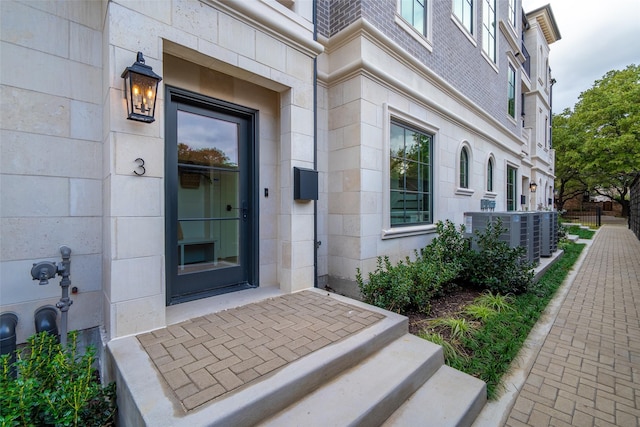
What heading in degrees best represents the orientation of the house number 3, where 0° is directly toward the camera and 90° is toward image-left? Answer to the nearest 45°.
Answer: approximately 0°

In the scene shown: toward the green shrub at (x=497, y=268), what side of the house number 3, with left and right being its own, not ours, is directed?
left

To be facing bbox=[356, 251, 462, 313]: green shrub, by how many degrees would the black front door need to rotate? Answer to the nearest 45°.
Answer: approximately 45° to its left

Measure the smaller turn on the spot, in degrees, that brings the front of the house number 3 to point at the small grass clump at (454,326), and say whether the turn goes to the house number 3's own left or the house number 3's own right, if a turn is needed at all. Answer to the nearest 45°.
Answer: approximately 90° to the house number 3's own left

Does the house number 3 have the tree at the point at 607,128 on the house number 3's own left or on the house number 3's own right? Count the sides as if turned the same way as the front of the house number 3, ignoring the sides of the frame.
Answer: on the house number 3's own left

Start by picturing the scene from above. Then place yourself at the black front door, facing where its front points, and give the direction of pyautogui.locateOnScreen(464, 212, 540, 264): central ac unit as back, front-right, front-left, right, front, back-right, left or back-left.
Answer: front-left

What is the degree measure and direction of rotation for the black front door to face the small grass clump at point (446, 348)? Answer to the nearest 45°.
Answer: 0° — it already faces it

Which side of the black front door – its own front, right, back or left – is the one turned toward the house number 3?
right

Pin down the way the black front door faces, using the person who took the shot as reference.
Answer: facing the viewer and to the right of the viewer

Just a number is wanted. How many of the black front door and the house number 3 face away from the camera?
0

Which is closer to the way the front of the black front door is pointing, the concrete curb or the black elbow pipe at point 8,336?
the concrete curb

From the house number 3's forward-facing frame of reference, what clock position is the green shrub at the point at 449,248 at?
The green shrub is roughly at 9 o'clock from the house number 3.

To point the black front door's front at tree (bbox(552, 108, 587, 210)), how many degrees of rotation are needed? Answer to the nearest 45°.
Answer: approximately 45° to its left
